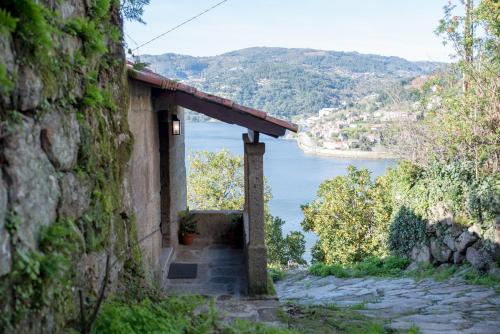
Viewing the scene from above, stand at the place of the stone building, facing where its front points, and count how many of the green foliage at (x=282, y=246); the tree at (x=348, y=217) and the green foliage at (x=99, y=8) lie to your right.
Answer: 1

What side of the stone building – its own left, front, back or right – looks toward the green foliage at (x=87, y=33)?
right

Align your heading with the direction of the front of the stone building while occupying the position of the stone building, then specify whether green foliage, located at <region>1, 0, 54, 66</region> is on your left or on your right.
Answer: on your right

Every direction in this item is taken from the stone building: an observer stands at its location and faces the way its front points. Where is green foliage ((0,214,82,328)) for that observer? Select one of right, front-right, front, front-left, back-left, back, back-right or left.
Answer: right

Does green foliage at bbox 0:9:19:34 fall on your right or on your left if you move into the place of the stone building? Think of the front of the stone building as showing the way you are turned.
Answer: on your right

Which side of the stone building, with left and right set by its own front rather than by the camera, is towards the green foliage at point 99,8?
right

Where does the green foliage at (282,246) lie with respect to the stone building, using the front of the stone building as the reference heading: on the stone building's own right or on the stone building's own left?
on the stone building's own left

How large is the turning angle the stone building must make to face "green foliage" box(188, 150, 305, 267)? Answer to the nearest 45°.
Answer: approximately 90° to its left

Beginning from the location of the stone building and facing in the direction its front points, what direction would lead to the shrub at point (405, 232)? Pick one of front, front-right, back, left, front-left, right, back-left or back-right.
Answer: front-left

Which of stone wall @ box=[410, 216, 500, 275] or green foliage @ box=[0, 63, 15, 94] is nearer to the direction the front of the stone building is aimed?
the stone wall

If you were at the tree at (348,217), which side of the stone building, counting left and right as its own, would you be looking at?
left

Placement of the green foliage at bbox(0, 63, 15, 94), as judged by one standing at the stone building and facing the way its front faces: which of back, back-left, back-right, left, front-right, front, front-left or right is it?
right

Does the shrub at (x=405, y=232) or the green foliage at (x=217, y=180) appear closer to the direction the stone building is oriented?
the shrub

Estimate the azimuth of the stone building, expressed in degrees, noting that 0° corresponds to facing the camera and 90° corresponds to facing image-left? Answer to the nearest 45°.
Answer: approximately 270°
